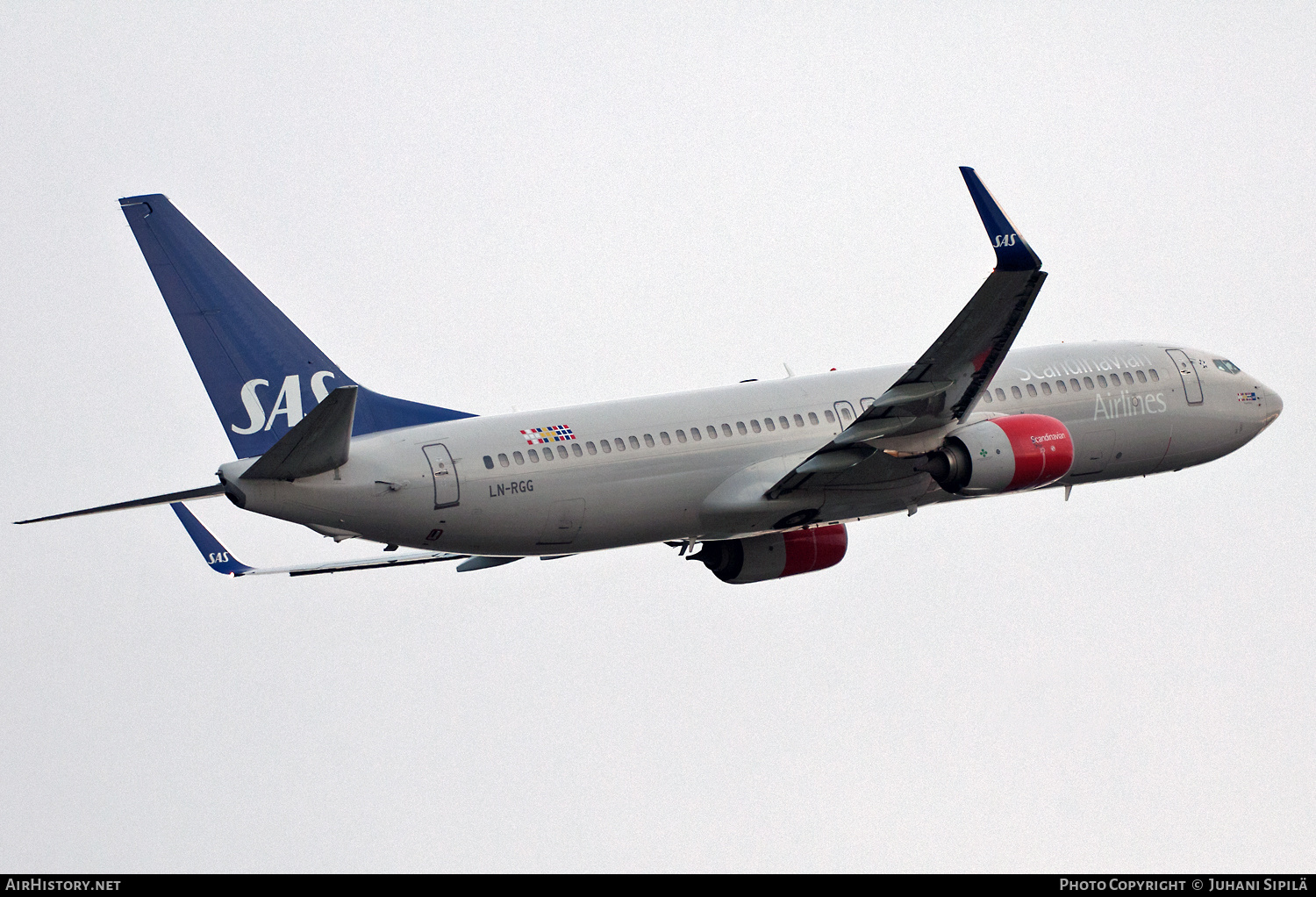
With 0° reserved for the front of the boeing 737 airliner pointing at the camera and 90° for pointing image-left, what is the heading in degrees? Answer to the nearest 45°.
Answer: approximately 225°
